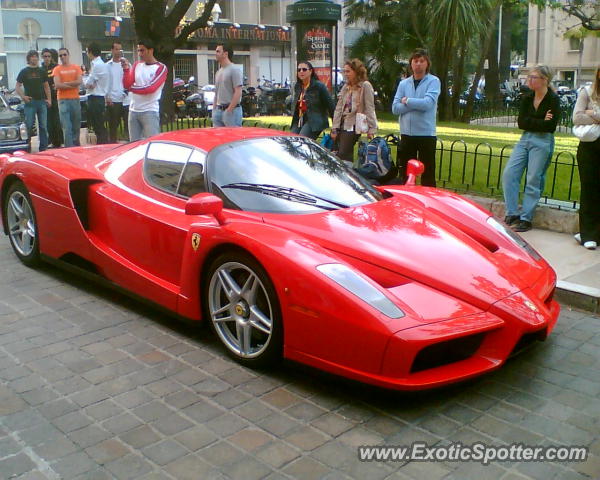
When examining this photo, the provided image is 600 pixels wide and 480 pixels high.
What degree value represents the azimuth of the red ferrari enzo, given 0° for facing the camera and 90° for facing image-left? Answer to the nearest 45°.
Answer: approximately 315°

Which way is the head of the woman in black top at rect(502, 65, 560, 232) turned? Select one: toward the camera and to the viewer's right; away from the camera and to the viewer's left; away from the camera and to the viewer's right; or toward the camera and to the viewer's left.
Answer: toward the camera and to the viewer's left

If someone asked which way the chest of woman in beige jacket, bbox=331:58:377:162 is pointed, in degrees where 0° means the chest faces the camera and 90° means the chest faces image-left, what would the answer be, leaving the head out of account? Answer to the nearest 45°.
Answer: approximately 45°

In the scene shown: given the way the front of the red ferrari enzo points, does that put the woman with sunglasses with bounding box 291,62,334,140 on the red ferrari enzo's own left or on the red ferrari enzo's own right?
on the red ferrari enzo's own left

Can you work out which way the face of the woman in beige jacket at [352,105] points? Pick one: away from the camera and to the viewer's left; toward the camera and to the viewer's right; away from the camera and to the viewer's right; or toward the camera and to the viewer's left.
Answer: toward the camera and to the viewer's left

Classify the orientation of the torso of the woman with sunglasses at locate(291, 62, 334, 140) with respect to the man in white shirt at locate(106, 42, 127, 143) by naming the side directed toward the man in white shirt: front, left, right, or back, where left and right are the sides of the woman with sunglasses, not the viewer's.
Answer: right

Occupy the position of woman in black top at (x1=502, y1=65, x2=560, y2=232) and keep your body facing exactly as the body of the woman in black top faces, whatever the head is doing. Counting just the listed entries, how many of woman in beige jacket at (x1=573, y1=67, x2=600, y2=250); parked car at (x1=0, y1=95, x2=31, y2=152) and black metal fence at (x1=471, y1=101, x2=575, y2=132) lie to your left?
1

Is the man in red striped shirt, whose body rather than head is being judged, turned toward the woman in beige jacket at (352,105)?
no

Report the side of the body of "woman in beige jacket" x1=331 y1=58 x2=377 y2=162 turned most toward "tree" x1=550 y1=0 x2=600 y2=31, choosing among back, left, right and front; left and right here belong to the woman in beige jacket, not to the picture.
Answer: back

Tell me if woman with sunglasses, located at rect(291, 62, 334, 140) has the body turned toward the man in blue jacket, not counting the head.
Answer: no

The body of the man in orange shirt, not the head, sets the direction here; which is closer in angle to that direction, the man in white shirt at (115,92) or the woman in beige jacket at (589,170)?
the woman in beige jacket

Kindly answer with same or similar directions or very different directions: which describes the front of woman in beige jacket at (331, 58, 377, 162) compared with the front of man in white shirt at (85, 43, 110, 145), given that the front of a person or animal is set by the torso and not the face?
same or similar directions

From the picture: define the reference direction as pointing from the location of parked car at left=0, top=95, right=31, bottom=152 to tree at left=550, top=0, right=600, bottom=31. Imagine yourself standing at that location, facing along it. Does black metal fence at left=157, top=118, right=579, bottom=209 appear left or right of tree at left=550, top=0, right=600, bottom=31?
right

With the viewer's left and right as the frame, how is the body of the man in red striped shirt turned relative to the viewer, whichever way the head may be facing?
facing the viewer and to the left of the viewer

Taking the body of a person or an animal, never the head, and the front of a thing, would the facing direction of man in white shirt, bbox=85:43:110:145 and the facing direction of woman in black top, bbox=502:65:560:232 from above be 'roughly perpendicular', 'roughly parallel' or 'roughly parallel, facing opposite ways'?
roughly parallel

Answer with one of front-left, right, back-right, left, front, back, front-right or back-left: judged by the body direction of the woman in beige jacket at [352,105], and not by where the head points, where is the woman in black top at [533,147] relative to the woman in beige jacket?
left
